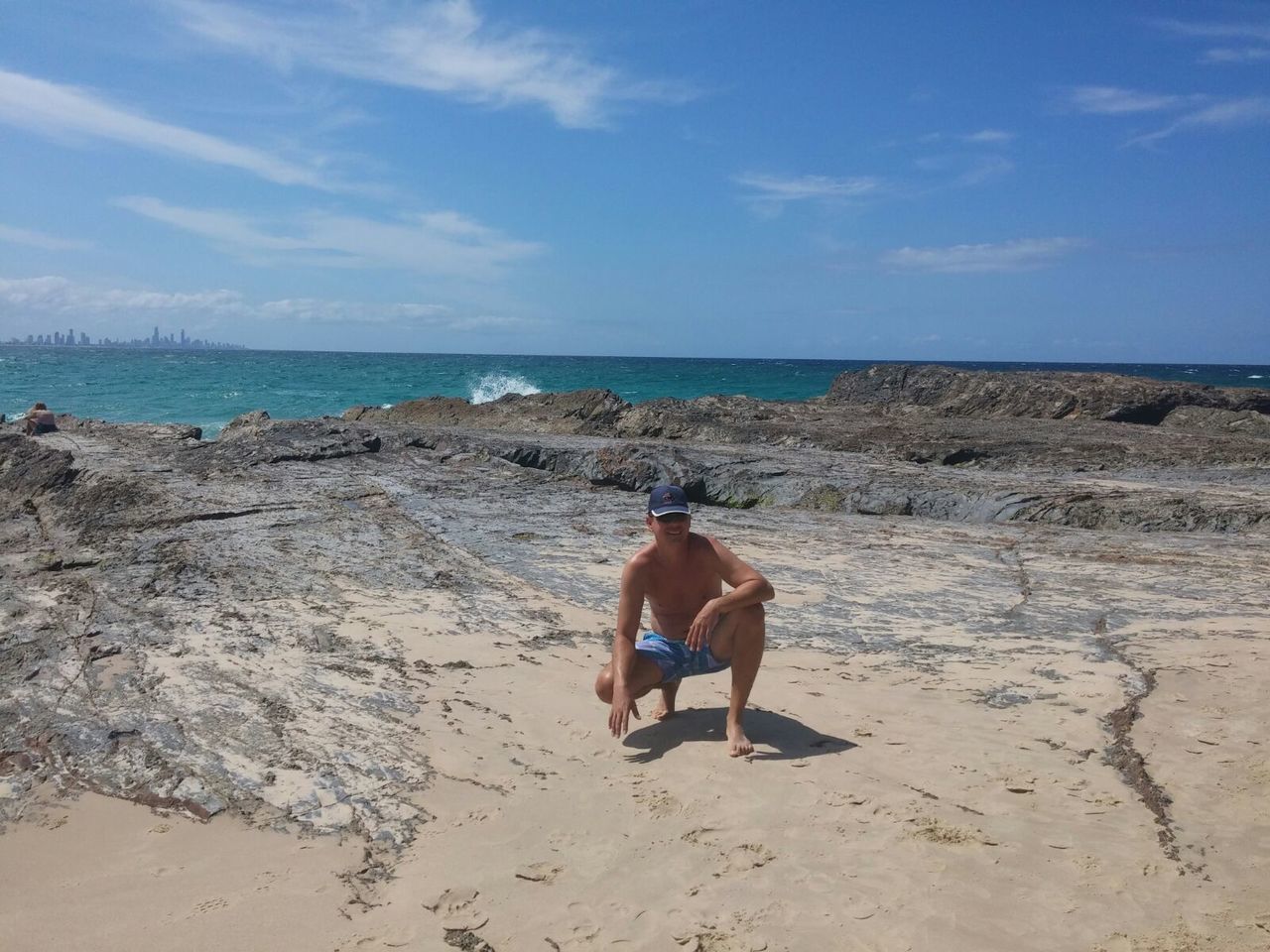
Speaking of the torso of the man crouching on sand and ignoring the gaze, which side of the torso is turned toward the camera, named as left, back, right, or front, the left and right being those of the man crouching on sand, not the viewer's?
front

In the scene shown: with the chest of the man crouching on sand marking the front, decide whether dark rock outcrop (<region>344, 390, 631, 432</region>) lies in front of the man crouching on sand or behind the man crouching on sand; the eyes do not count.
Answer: behind

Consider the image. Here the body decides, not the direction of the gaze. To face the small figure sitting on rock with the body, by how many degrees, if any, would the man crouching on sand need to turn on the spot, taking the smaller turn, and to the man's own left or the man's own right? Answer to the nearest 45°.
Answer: approximately 135° to the man's own right
